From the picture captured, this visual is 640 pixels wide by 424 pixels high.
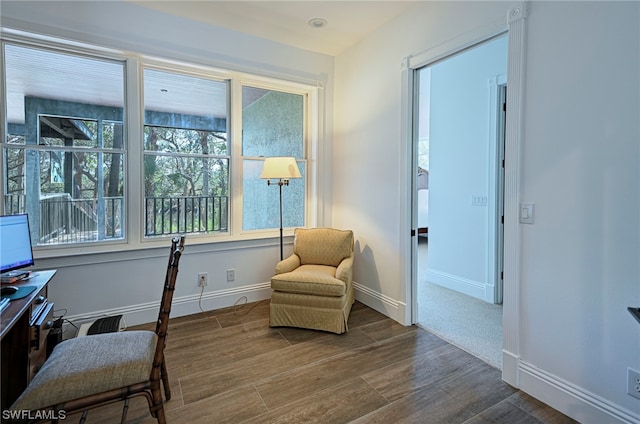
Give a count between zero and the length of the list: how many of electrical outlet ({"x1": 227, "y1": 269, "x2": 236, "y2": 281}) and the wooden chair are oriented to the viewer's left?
1

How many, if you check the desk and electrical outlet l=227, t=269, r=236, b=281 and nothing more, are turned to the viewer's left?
0

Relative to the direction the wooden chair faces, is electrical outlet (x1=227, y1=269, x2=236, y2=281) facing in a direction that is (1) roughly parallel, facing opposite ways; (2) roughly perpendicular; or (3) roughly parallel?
roughly perpendicular

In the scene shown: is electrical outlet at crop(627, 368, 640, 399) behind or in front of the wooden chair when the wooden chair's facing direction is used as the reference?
behind

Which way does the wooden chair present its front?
to the viewer's left

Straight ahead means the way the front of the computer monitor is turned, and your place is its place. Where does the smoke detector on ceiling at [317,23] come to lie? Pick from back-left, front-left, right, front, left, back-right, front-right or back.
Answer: front-left

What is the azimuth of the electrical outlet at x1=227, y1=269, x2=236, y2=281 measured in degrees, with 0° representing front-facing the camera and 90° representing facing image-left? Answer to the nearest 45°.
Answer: approximately 0°

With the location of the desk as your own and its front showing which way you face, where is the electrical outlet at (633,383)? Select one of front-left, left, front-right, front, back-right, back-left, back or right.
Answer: front-right

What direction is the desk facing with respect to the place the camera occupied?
facing to the right of the viewer

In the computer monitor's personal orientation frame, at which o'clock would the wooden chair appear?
The wooden chair is roughly at 1 o'clock from the computer monitor.

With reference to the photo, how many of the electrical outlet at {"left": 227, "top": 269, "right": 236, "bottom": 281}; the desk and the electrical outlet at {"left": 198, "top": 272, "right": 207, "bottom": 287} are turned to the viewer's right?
1
